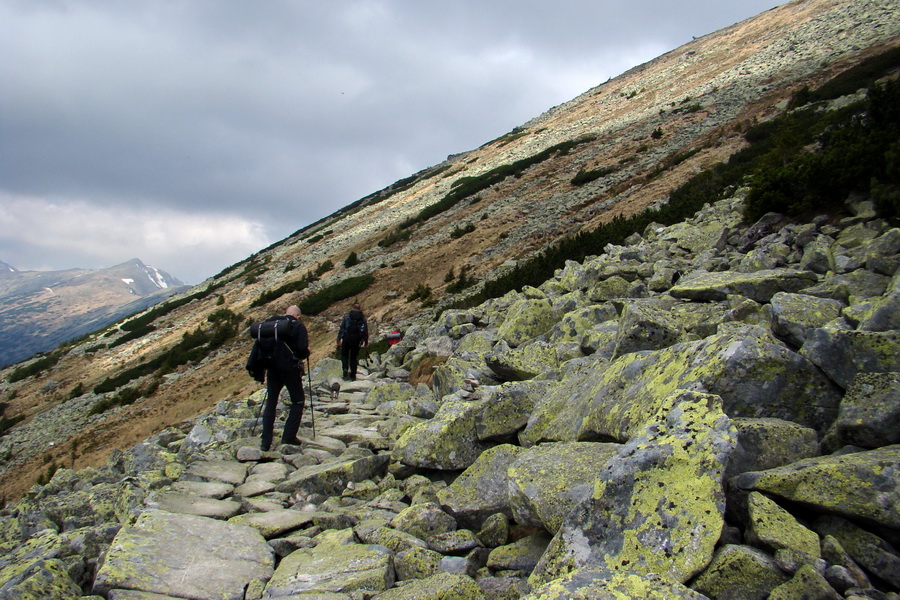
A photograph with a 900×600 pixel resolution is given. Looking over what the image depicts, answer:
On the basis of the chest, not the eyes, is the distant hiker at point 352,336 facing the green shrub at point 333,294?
yes

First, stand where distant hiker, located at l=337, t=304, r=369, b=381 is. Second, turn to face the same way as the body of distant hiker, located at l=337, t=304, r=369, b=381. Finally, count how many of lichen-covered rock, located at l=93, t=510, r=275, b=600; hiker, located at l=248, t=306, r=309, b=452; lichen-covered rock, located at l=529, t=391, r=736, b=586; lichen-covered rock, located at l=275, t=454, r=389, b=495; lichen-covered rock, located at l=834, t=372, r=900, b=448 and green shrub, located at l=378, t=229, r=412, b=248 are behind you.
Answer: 5

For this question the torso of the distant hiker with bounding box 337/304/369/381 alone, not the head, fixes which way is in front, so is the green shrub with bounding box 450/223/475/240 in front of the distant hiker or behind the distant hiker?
in front

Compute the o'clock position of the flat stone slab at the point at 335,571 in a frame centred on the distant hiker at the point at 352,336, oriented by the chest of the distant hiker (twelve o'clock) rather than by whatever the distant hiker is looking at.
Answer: The flat stone slab is roughly at 6 o'clock from the distant hiker.

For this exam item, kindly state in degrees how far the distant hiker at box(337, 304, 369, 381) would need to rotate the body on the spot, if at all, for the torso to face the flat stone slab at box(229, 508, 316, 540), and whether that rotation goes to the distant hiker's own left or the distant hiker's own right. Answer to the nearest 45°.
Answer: approximately 180°

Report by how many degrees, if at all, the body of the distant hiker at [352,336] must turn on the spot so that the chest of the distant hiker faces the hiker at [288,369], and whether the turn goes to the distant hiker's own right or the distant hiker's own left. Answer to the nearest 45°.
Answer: approximately 180°

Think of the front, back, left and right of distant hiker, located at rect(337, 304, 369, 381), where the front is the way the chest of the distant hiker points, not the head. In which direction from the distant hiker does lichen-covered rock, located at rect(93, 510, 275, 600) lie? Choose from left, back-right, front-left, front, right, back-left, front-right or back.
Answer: back

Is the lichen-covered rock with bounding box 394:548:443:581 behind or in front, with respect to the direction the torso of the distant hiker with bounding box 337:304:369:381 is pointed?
behind

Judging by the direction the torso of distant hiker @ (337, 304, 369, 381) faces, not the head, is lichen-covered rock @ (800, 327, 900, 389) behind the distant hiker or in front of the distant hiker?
behind

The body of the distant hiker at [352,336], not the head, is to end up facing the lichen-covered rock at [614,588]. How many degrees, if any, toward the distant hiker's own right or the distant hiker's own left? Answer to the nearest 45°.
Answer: approximately 180°

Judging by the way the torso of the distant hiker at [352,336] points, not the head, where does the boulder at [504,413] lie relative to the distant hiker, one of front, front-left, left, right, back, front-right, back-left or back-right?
back

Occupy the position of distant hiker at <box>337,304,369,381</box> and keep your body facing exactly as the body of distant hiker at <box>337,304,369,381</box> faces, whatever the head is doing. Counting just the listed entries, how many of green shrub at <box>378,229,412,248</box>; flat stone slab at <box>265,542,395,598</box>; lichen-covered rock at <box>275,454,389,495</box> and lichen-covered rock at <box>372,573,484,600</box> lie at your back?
3

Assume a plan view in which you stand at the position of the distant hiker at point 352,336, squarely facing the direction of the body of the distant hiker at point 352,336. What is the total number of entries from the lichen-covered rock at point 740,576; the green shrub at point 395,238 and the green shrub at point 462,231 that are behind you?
1

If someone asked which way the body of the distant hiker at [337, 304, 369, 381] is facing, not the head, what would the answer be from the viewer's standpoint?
away from the camera

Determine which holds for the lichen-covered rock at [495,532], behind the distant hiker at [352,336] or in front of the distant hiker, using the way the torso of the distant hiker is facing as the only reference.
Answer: behind

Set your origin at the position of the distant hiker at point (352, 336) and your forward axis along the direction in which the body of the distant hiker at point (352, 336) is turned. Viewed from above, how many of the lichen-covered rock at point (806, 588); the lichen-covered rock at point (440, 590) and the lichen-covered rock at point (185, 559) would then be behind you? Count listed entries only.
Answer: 3

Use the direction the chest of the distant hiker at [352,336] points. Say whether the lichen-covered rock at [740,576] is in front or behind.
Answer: behind
